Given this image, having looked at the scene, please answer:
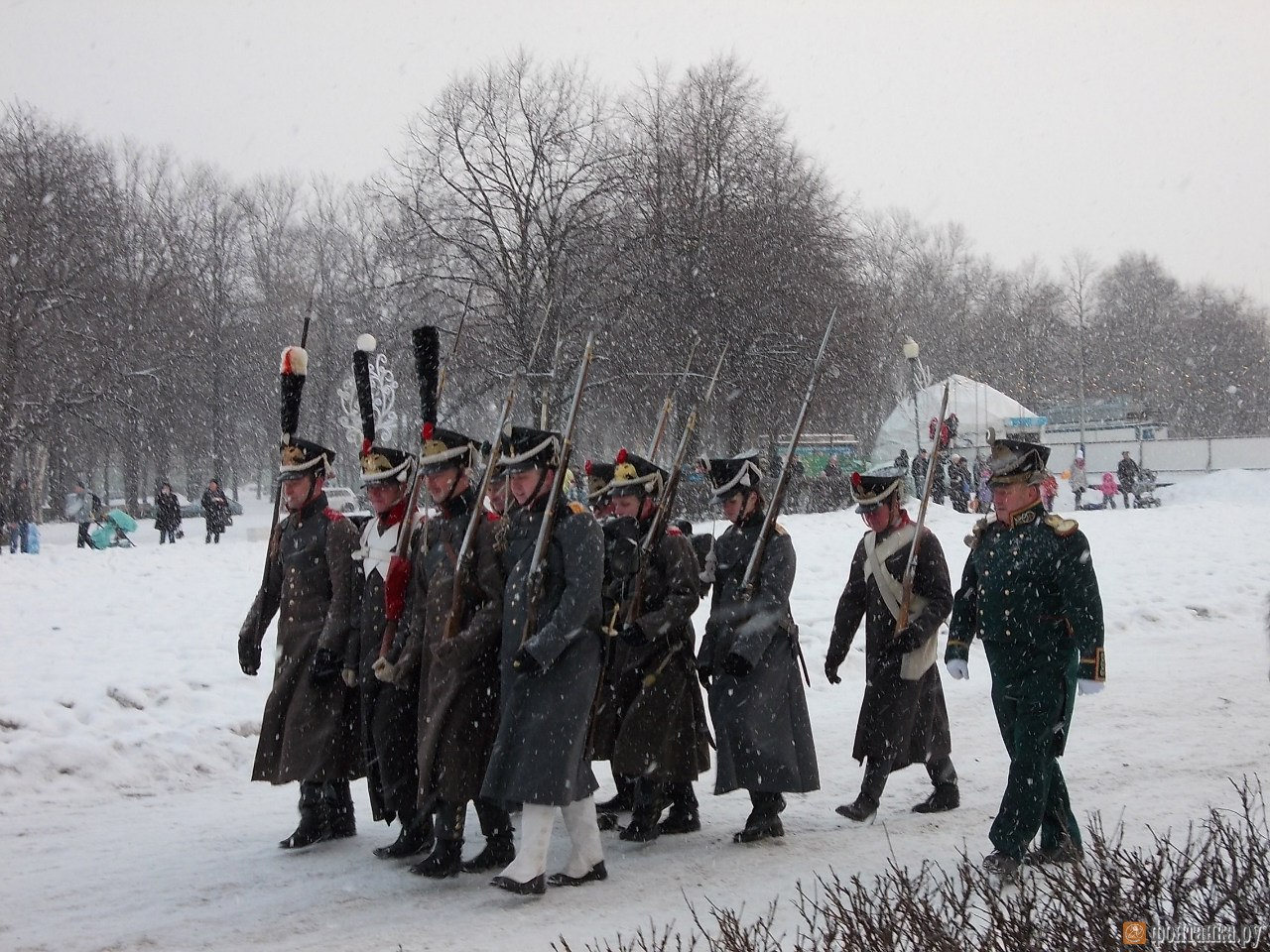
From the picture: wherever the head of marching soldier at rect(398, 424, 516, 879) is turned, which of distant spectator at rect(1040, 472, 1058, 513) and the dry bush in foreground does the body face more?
the dry bush in foreground

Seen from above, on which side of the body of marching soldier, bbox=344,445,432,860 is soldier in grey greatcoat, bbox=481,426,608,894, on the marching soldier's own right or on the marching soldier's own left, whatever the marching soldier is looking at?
on the marching soldier's own left

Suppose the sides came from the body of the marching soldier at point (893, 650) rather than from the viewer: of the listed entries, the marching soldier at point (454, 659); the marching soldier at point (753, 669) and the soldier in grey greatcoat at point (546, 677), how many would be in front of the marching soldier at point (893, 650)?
3

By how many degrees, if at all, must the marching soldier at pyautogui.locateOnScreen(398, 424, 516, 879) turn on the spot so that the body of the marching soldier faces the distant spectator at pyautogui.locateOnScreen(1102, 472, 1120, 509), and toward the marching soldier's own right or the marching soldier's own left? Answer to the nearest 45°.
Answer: approximately 180°

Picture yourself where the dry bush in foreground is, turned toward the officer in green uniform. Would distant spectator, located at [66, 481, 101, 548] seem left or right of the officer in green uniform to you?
left

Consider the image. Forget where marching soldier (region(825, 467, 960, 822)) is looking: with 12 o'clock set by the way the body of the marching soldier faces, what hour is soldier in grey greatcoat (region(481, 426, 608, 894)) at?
The soldier in grey greatcoat is roughly at 12 o'clock from the marching soldier.
